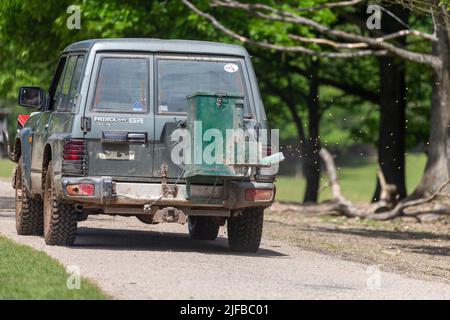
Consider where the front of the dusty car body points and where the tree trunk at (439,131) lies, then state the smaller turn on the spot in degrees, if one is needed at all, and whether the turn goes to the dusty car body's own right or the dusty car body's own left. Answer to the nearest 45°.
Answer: approximately 45° to the dusty car body's own right

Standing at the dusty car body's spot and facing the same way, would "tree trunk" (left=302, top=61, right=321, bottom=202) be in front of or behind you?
in front

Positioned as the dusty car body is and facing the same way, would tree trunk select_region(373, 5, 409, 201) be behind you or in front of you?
in front

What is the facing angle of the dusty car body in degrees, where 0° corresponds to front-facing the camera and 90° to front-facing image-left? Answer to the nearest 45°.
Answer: approximately 180°
